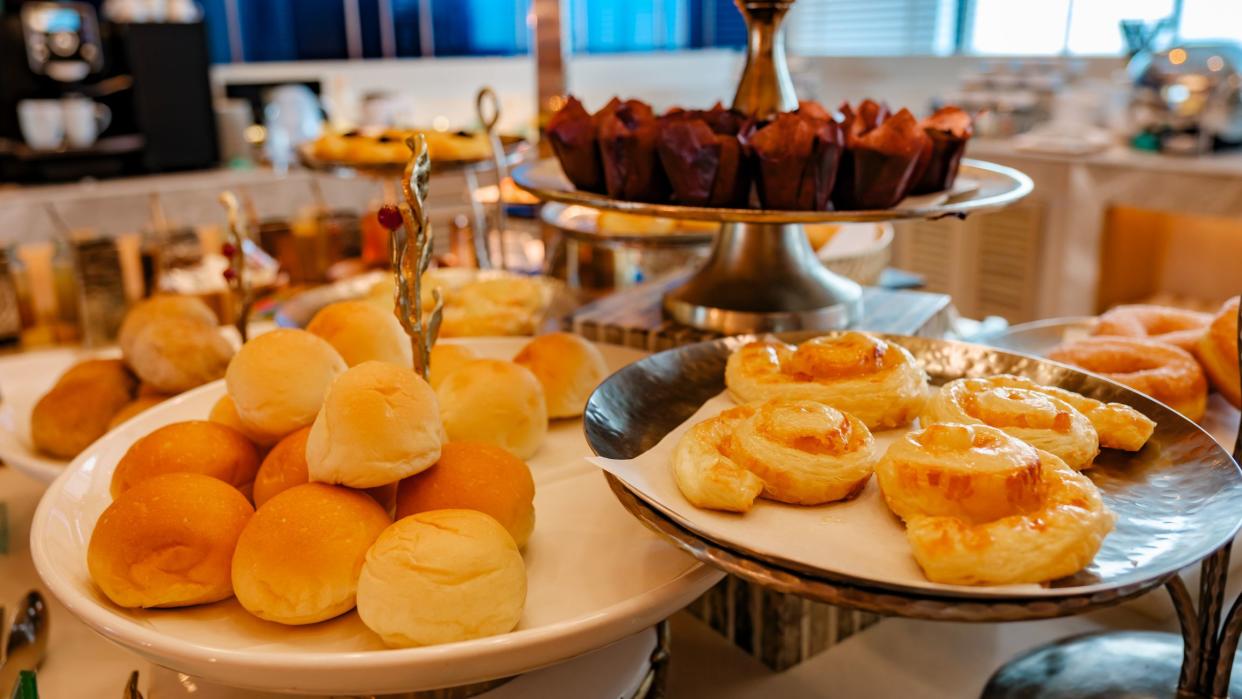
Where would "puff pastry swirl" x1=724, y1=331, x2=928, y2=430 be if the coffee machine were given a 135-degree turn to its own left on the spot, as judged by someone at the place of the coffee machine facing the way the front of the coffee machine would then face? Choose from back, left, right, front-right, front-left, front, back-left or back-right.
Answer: right

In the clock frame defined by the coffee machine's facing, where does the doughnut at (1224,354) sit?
The doughnut is roughly at 10 o'clock from the coffee machine.

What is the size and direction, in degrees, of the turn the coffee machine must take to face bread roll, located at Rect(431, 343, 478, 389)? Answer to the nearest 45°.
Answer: approximately 45° to its left

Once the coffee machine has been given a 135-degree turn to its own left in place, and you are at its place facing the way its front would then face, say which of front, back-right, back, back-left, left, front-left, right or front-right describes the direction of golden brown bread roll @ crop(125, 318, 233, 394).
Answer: right

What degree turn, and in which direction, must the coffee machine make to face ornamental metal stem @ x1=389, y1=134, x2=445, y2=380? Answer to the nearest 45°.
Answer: approximately 45° to its left

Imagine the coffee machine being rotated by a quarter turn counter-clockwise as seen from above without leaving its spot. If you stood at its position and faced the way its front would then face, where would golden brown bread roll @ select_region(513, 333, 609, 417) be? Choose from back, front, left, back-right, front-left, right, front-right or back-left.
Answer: front-right

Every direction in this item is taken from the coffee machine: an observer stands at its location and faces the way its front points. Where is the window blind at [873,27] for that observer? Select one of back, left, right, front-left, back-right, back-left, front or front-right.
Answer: back-left

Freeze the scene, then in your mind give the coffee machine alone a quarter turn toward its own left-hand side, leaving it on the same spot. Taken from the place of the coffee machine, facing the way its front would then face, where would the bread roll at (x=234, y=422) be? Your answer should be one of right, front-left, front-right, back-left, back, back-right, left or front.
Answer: front-right

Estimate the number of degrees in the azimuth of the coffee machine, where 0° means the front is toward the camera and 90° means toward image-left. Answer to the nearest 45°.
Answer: approximately 45°

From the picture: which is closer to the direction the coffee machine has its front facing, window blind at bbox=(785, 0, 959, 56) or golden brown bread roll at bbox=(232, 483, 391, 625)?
the golden brown bread roll

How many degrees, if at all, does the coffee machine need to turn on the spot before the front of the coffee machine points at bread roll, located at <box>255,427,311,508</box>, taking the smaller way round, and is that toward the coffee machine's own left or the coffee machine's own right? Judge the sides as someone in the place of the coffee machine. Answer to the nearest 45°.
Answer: approximately 45° to the coffee machine's own left

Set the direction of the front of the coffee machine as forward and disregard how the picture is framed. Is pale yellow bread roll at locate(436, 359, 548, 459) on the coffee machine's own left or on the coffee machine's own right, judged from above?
on the coffee machine's own left

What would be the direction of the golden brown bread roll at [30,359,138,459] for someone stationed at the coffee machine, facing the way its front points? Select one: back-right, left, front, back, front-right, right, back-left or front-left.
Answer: front-left

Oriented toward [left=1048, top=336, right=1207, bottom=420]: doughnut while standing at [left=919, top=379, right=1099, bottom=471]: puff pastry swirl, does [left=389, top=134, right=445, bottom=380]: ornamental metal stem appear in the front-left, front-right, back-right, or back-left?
back-left
